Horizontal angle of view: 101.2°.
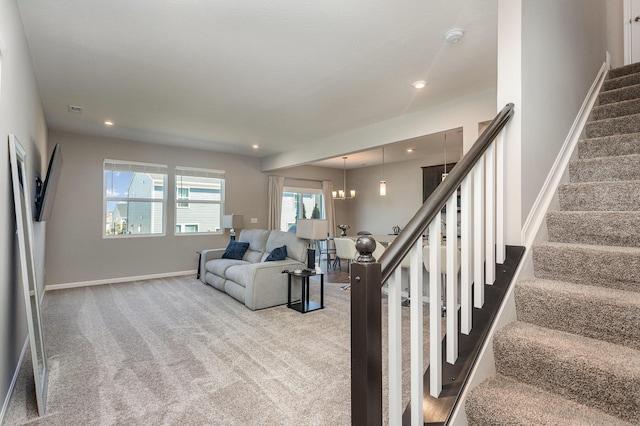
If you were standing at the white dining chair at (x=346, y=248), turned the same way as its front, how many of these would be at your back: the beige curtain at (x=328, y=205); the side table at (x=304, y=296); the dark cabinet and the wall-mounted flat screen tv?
2

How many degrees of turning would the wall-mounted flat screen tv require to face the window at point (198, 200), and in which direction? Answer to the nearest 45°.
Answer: approximately 45° to its left

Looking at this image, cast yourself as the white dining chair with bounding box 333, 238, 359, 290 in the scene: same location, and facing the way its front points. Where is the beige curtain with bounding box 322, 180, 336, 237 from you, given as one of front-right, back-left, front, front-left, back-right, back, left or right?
front-left

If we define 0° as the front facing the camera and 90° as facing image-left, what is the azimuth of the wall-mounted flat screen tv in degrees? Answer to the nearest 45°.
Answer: approximately 270°

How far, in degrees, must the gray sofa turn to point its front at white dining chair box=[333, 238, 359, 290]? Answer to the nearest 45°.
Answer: approximately 135° to its left

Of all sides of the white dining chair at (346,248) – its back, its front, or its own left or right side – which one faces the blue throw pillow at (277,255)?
back

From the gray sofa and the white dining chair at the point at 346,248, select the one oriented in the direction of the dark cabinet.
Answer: the white dining chair

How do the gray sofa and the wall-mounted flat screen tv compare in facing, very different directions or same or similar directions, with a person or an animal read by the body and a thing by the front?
very different directions

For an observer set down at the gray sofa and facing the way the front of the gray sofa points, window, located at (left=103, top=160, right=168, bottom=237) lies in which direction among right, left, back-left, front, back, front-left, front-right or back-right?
right

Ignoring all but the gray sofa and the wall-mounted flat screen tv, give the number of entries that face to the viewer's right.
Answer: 1

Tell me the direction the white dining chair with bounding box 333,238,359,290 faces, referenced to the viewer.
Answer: facing away from the viewer and to the right of the viewer

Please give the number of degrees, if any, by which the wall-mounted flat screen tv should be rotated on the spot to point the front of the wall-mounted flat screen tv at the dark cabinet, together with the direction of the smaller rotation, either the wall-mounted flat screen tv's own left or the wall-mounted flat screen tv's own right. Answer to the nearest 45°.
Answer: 0° — it already faces it

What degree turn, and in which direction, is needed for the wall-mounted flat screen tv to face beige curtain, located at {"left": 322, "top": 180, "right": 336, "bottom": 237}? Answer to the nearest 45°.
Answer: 0° — it already faces it
